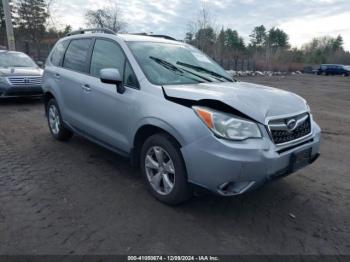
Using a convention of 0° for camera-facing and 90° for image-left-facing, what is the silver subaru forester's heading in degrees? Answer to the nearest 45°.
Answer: approximately 315°

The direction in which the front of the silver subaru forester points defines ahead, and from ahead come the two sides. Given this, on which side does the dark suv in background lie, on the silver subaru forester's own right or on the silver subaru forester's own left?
on the silver subaru forester's own left

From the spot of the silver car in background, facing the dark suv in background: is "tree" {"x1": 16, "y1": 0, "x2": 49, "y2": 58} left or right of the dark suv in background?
left

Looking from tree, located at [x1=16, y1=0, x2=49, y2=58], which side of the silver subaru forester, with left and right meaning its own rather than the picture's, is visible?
back

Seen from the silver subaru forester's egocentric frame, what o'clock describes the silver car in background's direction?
The silver car in background is roughly at 6 o'clock from the silver subaru forester.
